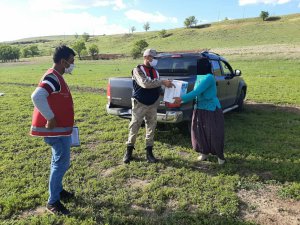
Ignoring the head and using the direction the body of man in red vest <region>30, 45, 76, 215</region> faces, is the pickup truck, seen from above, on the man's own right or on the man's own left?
on the man's own left

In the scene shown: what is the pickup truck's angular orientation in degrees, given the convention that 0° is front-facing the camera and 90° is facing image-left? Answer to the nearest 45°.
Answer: approximately 225°

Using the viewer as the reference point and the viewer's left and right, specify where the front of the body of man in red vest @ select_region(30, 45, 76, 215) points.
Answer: facing to the right of the viewer

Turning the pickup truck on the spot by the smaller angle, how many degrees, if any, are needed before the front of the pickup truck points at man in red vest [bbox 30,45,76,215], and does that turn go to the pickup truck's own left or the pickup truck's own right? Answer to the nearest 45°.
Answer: approximately 135° to the pickup truck's own right
